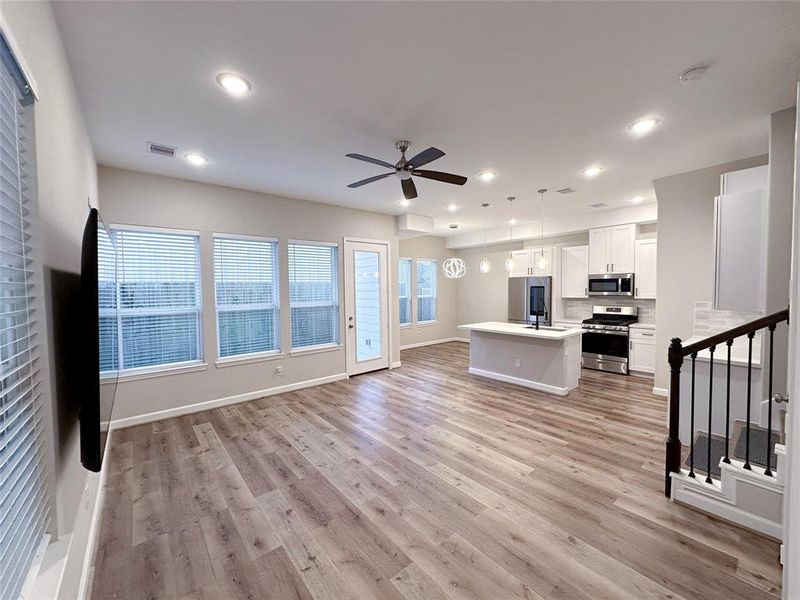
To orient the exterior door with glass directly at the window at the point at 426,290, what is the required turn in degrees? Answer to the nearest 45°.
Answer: approximately 90° to its left

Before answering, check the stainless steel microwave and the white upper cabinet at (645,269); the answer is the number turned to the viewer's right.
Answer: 0

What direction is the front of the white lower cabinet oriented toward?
toward the camera

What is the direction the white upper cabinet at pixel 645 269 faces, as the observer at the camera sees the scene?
facing the viewer

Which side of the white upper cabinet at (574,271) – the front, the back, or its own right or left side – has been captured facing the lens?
front

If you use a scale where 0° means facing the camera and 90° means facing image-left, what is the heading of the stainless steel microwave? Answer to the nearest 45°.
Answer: approximately 0°

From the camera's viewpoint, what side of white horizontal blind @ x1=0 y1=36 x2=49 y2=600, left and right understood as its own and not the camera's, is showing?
right

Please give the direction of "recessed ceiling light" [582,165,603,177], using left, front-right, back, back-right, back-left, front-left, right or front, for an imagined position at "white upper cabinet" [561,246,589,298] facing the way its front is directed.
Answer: front

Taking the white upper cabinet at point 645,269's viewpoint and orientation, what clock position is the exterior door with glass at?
The exterior door with glass is roughly at 2 o'clock from the white upper cabinet.

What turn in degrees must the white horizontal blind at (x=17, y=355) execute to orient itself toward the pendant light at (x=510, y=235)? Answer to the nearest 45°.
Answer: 0° — it already faces it

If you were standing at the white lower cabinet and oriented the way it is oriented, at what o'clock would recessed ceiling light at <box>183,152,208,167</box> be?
The recessed ceiling light is roughly at 1 o'clock from the white lower cabinet.

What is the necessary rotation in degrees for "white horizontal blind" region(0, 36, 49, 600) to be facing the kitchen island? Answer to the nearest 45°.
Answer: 0° — it already faces it

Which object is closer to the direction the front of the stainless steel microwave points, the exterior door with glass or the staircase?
the staircase
